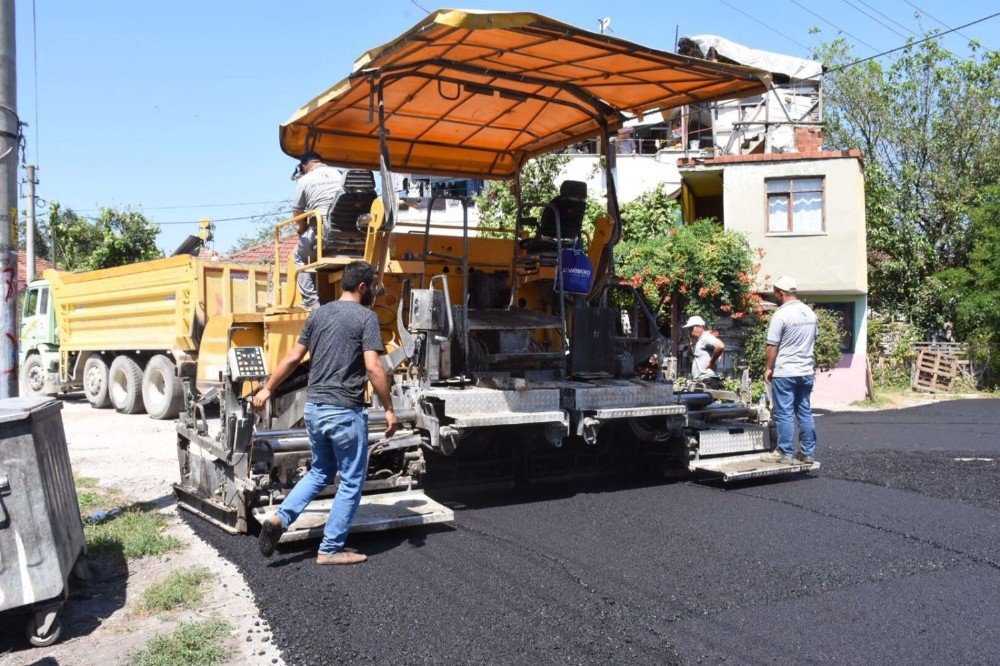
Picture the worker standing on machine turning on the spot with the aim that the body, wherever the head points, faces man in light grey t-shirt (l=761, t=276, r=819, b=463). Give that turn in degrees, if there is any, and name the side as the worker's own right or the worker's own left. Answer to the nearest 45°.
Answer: approximately 135° to the worker's own right

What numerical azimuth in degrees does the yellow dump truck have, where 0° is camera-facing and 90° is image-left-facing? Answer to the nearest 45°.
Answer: approximately 135°

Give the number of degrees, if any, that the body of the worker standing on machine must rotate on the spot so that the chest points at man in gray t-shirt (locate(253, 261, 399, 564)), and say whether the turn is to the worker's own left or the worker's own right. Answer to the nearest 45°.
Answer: approximately 135° to the worker's own left

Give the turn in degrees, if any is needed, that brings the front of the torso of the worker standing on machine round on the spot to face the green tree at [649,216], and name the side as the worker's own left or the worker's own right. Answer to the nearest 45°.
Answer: approximately 90° to the worker's own right

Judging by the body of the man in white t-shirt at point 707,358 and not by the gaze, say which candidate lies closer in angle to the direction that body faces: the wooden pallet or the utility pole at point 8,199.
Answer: the utility pole

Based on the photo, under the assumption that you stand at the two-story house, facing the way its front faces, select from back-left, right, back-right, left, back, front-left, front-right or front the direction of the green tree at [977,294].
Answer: back-left

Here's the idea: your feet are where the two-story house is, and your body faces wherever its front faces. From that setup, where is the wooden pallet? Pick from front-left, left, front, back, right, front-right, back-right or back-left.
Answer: back-left
